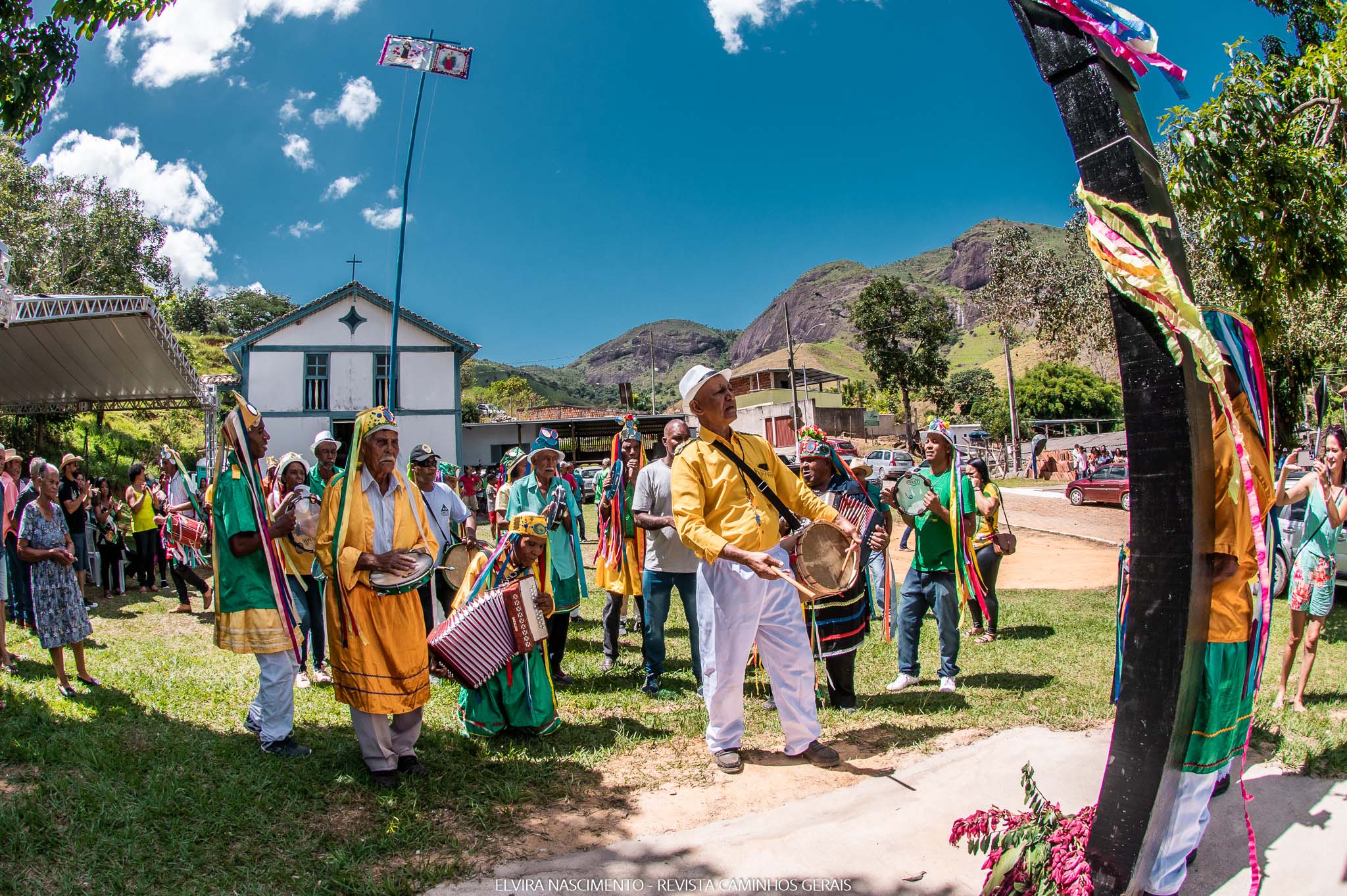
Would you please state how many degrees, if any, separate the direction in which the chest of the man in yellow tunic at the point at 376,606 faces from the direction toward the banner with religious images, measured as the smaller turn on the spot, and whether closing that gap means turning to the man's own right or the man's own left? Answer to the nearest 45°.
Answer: approximately 135° to the man's own left

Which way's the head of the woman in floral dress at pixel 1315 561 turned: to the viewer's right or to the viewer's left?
to the viewer's left

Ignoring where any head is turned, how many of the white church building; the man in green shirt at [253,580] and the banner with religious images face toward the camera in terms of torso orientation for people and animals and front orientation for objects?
2

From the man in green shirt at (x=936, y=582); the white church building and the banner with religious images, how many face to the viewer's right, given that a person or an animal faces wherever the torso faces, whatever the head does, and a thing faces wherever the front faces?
0

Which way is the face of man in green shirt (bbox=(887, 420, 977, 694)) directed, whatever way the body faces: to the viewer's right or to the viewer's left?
to the viewer's left

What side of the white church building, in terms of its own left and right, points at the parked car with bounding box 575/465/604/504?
left

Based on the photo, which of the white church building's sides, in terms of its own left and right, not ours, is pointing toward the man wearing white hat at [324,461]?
front

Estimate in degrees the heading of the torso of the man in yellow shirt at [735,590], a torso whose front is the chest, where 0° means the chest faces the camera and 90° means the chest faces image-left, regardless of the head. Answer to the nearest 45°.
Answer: approximately 315°

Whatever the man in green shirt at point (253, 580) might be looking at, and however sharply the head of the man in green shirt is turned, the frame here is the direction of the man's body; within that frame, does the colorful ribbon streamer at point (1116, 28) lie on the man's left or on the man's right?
on the man's right

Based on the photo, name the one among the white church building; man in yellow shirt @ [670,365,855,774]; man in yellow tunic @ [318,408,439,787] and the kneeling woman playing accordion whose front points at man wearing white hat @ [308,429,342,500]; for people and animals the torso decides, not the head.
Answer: the white church building

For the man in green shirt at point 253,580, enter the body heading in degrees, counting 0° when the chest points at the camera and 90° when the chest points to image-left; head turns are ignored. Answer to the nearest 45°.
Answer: approximately 270°
